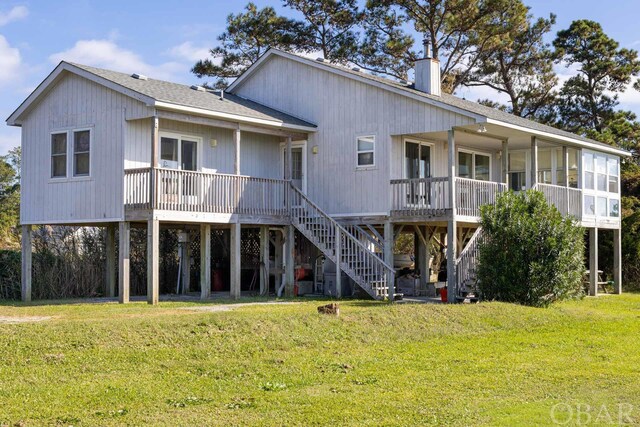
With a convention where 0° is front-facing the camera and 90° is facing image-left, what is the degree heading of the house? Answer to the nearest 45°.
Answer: approximately 315°

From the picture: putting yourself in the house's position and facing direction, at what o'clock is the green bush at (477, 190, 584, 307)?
The green bush is roughly at 11 o'clock from the house.
